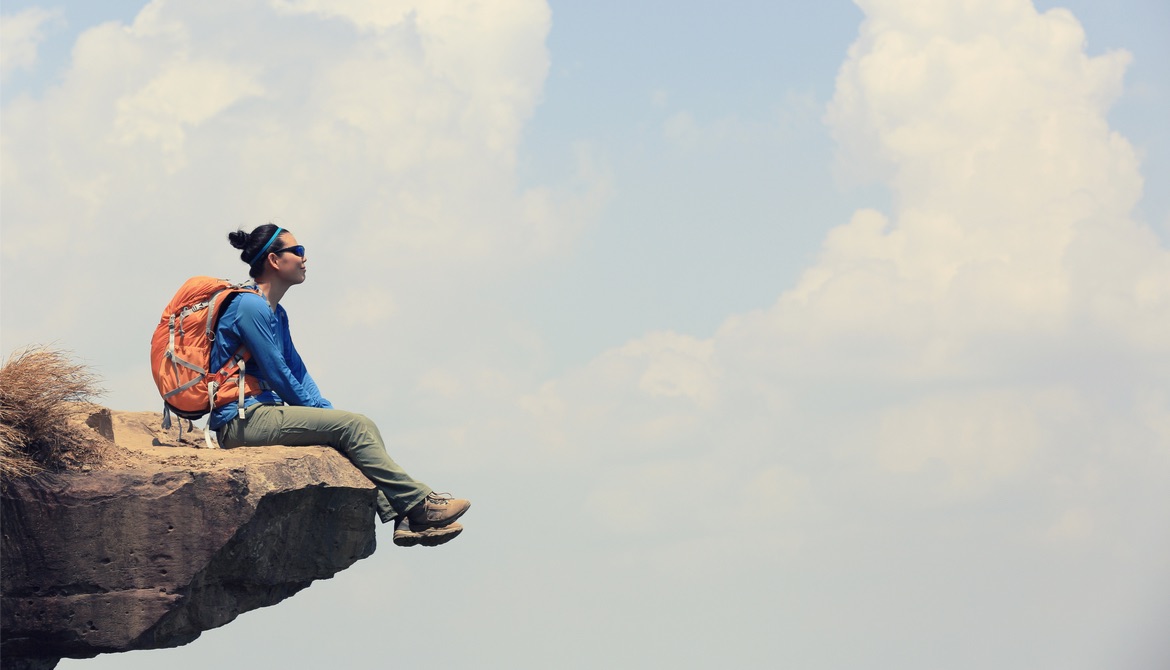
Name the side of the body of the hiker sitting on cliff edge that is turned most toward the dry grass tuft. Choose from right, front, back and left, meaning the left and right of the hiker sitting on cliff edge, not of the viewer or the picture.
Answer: back

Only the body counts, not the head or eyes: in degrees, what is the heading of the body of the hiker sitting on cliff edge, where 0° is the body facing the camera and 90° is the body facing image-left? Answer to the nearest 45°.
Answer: approximately 270°
